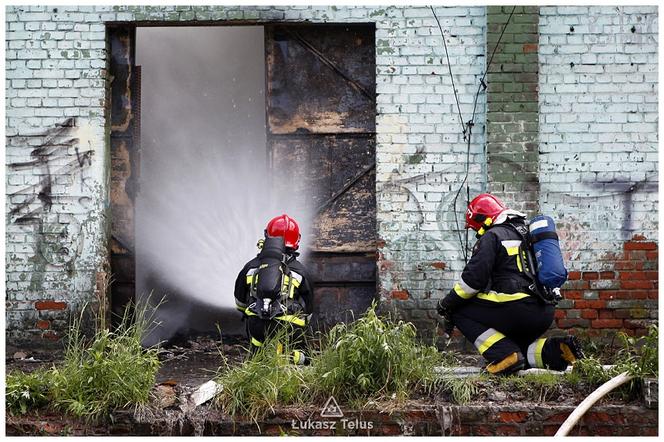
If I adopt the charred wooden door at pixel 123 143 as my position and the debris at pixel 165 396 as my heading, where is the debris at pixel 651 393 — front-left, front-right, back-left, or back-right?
front-left

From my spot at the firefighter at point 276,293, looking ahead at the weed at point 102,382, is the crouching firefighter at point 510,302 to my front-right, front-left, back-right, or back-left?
back-left

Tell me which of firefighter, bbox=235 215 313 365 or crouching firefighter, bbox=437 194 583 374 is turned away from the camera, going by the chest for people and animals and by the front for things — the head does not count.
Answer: the firefighter

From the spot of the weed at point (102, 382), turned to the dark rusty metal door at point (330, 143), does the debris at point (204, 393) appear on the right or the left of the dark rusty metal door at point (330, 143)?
right

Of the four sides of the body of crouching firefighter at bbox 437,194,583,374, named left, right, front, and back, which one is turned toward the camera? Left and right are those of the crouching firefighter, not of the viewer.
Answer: left

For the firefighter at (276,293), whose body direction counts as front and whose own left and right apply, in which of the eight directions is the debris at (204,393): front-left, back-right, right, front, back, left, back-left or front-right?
back-left

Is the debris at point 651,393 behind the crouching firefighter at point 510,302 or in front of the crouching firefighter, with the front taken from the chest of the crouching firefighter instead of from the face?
behind

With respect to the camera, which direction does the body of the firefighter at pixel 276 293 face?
away from the camera

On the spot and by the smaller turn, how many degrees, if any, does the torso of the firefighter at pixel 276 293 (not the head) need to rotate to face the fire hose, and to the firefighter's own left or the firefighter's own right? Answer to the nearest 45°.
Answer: approximately 135° to the firefighter's own right

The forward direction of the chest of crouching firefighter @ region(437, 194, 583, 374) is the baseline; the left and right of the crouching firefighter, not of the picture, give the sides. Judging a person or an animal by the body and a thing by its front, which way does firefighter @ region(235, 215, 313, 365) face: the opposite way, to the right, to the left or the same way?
to the right

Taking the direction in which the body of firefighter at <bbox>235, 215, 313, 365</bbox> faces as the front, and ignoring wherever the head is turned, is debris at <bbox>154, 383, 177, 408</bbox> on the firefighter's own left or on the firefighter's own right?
on the firefighter's own left

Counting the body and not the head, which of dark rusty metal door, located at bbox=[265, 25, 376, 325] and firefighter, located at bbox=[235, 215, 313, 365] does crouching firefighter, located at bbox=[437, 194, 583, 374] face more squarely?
the firefighter
